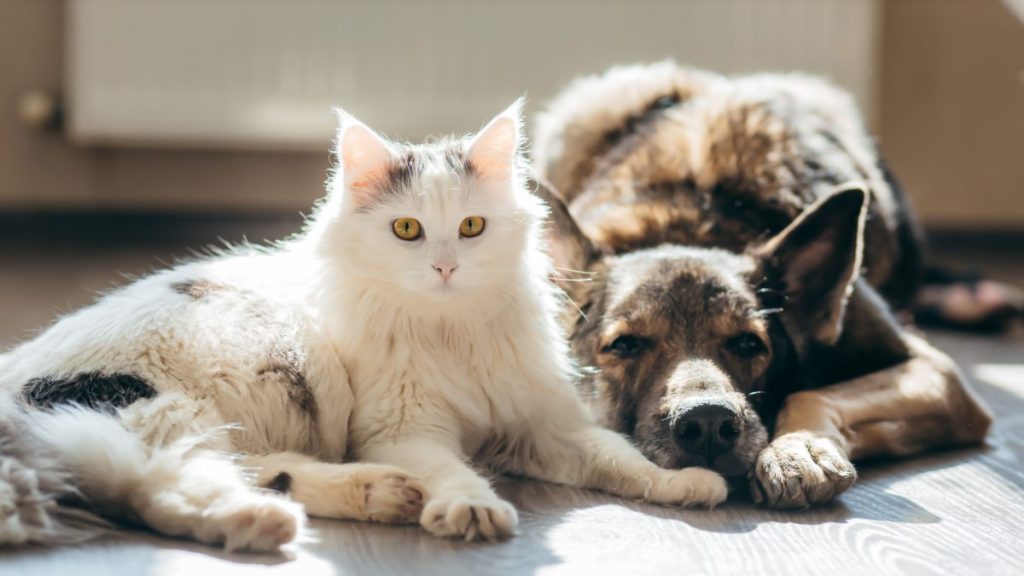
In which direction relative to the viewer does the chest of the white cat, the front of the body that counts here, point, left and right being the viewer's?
facing the viewer and to the right of the viewer

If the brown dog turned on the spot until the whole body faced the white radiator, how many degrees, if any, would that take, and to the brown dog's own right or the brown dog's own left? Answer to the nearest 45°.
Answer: approximately 135° to the brown dog's own right

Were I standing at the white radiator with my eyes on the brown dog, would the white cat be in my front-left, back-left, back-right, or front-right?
front-right

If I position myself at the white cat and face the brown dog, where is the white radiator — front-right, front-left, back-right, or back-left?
front-left

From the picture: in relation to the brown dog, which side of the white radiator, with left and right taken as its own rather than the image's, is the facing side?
front

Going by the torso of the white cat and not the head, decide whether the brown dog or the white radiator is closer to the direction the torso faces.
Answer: the brown dog

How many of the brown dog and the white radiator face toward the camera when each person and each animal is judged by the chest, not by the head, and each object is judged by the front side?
2

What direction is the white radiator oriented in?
toward the camera

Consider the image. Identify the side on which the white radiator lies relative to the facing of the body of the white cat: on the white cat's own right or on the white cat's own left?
on the white cat's own left

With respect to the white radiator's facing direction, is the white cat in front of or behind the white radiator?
in front

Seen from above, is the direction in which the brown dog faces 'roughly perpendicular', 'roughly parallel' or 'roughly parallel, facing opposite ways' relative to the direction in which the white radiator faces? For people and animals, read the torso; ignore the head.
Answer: roughly parallel
